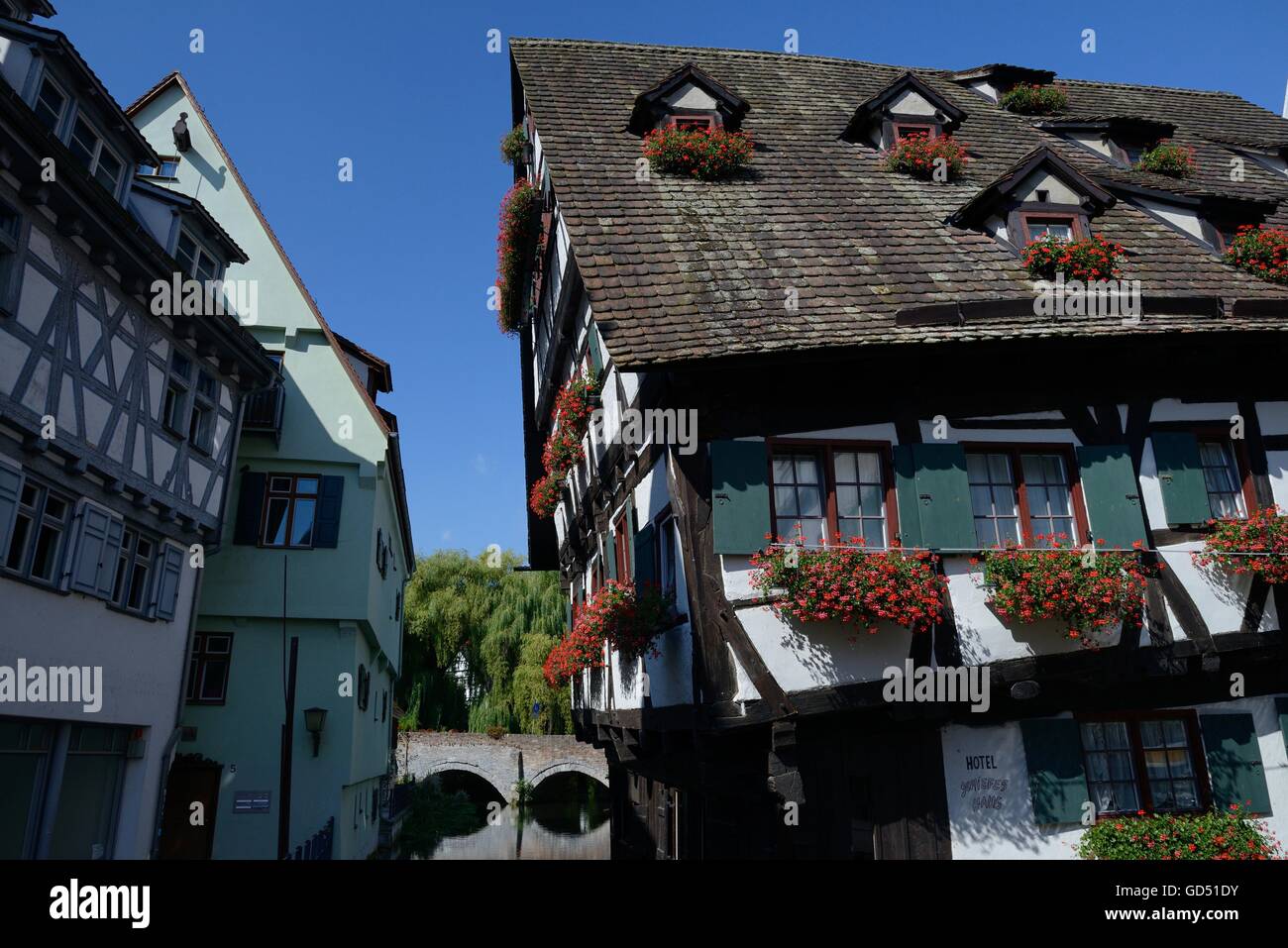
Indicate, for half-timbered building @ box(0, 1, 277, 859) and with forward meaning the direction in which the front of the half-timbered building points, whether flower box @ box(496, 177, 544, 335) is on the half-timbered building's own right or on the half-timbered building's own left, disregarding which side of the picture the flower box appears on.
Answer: on the half-timbered building's own left

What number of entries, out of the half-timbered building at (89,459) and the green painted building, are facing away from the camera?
0

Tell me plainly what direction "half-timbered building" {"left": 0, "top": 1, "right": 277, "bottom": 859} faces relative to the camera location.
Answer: facing the viewer and to the right of the viewer

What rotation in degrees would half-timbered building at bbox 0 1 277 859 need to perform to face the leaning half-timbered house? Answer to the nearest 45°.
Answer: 0° — it already faces it

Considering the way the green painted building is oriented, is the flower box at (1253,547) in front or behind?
in front

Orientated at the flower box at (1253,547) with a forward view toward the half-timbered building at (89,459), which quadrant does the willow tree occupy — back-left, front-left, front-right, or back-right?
front-right

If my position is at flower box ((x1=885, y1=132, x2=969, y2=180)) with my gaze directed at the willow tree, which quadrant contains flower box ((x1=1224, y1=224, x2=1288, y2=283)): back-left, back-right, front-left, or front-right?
back-right

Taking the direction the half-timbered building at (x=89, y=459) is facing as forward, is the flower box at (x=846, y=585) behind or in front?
in front

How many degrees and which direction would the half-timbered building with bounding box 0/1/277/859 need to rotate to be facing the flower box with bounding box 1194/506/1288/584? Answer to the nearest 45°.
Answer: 0° — it already faces it

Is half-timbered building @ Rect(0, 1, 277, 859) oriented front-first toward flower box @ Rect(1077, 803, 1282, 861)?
yes

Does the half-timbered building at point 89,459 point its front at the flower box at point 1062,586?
yes

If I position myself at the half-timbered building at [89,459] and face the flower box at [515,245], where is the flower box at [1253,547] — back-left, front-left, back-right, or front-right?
front-right
